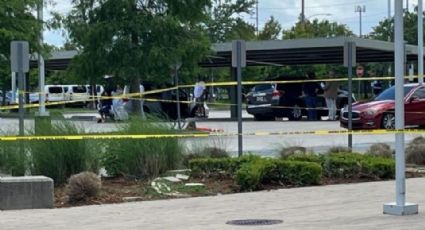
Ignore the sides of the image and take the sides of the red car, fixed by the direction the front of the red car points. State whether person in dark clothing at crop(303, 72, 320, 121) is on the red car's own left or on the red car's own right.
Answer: on the red car's own right

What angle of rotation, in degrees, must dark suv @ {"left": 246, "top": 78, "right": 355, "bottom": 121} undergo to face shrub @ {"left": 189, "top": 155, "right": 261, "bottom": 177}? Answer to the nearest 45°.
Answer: approximately 135° to its right

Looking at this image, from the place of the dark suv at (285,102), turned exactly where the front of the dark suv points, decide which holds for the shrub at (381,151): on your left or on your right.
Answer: on your right

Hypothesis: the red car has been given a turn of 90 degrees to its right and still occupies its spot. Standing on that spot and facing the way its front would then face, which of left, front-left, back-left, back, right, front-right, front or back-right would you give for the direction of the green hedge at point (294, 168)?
back-left

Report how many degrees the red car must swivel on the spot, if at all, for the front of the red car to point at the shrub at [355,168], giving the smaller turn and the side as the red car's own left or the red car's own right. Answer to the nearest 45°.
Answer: approximately 45° to the red car's own left

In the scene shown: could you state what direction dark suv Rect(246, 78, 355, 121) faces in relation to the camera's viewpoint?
facing away from the viewer and to the right of the viewer

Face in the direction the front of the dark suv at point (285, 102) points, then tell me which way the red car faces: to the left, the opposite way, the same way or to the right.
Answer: the opposite way

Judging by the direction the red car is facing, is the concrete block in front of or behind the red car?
in front

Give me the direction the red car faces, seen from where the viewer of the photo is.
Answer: facing the viewer and to the left of the viewer
